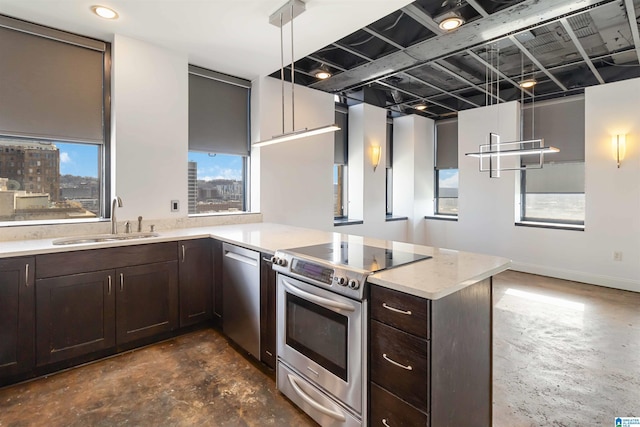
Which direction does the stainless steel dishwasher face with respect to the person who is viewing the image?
facing the viewer and to the left of the viewer

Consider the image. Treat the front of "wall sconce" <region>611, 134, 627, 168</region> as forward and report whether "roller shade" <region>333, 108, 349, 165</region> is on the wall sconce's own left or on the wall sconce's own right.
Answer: on the wall sconce's own right

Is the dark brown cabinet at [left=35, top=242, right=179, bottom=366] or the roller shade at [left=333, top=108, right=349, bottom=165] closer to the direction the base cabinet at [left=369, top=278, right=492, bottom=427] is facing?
the dark brown cabinet

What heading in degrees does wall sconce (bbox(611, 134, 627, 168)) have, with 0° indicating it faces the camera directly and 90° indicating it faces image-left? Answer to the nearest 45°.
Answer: approximately 0°

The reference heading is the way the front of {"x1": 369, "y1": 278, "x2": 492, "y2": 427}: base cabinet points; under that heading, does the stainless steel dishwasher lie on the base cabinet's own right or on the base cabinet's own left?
on the base cabinet's own right

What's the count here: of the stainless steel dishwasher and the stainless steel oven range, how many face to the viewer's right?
0

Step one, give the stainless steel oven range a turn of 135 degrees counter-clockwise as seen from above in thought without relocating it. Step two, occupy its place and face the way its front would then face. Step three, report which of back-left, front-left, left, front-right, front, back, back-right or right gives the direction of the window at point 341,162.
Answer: left

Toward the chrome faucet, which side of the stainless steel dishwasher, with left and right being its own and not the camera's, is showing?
right

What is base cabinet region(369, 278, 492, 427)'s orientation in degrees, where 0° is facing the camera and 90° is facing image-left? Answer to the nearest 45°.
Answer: approximately 45°

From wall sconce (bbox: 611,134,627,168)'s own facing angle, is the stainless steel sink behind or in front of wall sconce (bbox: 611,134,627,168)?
in front

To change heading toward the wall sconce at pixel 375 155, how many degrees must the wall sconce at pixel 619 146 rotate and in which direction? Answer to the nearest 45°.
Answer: approximately 90° to its right

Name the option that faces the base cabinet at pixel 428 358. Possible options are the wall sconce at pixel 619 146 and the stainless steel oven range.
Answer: the wall sconce
